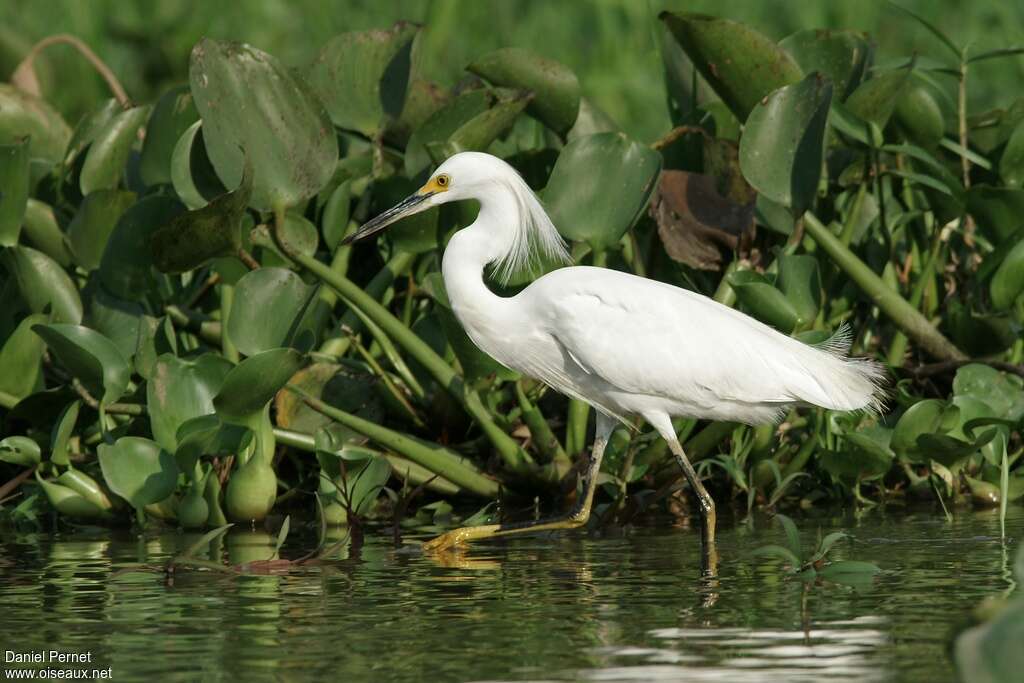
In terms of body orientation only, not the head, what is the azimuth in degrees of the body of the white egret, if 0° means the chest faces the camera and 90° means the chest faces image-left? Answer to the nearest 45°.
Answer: approximately 90°
